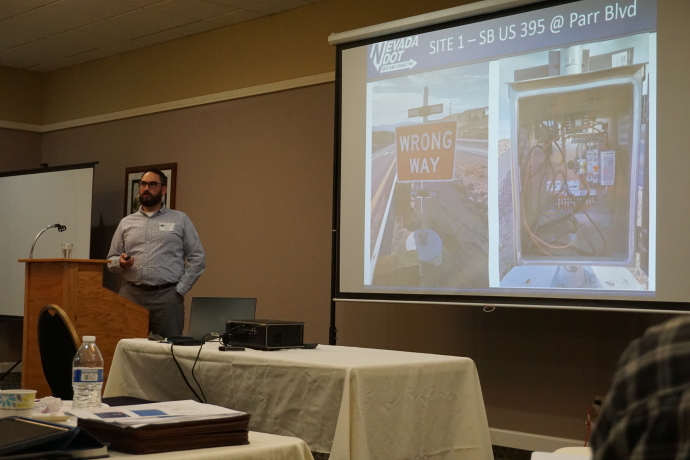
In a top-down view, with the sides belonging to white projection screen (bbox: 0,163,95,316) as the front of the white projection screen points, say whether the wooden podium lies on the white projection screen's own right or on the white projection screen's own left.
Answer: on the white projection screen's own left

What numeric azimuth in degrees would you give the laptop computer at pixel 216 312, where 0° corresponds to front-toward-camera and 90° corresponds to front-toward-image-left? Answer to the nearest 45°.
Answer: approximately 180°

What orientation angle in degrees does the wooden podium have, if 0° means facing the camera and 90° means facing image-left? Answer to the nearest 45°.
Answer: approximately 45°

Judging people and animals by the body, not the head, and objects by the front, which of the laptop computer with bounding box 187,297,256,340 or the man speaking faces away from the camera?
the laptop computer

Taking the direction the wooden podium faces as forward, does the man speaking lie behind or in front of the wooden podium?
behind

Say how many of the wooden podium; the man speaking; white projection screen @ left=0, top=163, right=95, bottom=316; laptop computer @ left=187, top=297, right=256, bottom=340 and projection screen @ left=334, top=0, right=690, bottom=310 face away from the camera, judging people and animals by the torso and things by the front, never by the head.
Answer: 1

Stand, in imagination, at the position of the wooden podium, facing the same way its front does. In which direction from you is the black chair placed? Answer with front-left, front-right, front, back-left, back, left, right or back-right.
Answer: front-left

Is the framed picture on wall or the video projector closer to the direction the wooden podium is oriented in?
the video projector

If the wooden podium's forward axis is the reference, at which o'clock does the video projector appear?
The video projector is roughly at 10 o'clock from the wooden podium.

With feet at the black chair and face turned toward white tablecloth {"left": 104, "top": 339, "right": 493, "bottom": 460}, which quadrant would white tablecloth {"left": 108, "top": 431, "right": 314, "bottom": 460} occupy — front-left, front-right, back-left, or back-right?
front-right

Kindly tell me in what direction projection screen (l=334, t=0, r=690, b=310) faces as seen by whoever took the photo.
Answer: facing the viewer and to the left of the viewer
